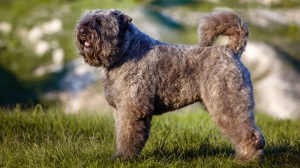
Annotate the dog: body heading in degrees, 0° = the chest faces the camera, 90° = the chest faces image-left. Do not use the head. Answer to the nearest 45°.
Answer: approximately 90°
